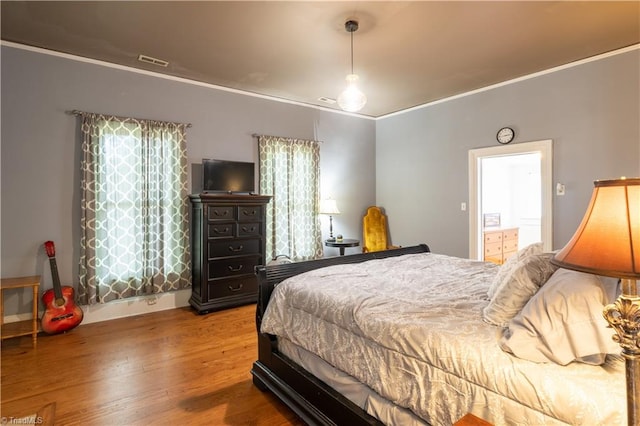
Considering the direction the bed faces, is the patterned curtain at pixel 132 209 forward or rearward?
forward

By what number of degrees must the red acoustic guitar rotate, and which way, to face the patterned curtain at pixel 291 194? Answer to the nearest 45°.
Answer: approximately 90° to its left

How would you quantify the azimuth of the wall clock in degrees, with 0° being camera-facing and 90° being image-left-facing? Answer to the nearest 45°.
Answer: approximately 45°

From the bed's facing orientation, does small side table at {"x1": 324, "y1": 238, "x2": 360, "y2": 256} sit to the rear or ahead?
ahead

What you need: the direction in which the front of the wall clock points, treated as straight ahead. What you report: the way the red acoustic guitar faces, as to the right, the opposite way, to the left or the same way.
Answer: to the left

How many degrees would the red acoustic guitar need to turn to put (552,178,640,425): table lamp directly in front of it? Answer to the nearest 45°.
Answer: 0° — it already faces it

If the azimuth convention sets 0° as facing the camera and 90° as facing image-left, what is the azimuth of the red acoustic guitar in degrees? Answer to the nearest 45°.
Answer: approximately 0°

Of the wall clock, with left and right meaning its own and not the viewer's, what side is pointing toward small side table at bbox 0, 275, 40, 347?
front

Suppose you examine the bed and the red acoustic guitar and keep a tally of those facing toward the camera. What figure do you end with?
1

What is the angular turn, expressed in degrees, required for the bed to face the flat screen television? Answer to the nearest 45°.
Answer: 0° — it already faces it

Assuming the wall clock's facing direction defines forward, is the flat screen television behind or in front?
in front

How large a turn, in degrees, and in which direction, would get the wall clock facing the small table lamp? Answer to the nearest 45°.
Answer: approximately 45° to its right
